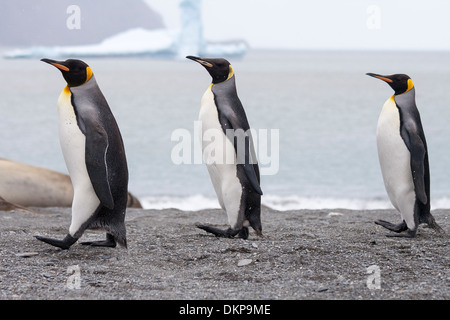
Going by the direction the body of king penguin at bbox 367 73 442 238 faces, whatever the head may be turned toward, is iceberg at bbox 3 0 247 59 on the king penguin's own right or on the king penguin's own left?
on the king penguin's own right

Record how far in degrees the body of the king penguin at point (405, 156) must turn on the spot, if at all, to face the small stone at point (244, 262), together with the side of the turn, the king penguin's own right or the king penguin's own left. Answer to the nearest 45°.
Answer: approximately 45° to the king penguin's own left

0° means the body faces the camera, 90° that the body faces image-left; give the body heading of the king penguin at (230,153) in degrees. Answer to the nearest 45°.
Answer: approximately 90°

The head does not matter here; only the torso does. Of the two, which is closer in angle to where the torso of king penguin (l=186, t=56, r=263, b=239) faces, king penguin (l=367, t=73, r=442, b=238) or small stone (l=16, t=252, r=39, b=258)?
the small stone

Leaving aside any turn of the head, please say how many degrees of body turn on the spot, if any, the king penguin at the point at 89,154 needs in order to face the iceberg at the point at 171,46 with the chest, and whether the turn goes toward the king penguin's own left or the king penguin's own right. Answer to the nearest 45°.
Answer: approximately 90° to the king penguin's own right

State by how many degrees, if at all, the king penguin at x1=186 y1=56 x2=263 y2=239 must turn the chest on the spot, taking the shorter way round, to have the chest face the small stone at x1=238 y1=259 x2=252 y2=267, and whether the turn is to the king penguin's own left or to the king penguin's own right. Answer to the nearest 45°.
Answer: approximately 90° to the king penguin's own left

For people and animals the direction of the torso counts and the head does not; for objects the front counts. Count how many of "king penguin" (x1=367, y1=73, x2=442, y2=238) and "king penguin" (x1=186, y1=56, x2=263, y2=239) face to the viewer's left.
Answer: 2

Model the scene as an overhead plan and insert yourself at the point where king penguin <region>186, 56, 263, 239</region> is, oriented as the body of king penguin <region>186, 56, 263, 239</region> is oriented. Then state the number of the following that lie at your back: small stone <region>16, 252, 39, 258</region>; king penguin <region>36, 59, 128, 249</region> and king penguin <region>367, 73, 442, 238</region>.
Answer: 1

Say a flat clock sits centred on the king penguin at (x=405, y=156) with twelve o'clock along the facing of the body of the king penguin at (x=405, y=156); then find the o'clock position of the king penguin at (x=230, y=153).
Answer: the king penguin at (x=230, y=153) is roughly at 11 o'clock from the king penguin at (x=405, y=156).

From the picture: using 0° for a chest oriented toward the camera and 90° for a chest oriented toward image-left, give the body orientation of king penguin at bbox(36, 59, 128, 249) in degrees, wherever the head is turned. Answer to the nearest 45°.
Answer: approximately 90°

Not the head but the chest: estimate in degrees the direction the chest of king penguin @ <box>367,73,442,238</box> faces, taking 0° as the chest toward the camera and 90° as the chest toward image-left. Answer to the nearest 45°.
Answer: approximately 90°
